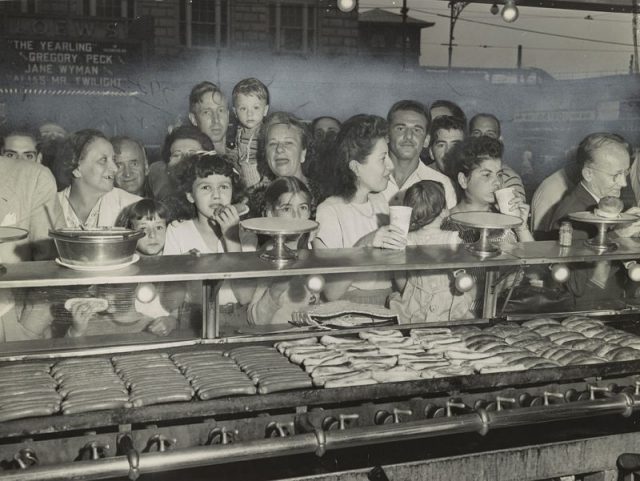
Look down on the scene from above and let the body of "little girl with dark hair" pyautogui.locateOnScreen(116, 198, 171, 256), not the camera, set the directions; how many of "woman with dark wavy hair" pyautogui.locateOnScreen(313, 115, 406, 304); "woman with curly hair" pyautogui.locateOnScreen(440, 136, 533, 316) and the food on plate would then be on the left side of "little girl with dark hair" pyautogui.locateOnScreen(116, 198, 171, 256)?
3

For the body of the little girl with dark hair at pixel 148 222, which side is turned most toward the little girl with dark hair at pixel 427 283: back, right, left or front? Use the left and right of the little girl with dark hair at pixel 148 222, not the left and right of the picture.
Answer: left

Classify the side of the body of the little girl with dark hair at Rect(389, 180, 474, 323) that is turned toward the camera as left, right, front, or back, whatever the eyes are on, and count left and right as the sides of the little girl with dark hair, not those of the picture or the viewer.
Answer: back

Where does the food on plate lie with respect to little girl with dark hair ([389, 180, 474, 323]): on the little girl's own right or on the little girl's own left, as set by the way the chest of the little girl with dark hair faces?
on the little girl's own right

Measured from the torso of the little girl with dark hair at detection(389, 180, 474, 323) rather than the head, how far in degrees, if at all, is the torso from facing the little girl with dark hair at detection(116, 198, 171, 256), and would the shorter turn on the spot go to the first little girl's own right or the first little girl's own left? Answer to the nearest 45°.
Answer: approximately 90° to the first little girl's own left

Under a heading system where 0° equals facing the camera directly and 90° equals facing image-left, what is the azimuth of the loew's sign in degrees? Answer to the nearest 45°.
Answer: approximately 0°

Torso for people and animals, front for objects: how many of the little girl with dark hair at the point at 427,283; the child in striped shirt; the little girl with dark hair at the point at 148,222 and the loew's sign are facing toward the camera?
3

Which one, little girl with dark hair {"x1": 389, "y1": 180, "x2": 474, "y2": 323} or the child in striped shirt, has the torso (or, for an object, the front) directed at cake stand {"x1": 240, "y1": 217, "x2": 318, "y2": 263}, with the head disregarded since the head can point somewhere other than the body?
the child in striped shirt

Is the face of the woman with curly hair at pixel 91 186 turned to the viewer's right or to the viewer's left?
to the viewer's right

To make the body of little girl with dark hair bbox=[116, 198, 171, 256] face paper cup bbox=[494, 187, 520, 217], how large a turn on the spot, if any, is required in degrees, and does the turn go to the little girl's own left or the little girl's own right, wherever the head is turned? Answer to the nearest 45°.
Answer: approximately 90° to the little girl's own left

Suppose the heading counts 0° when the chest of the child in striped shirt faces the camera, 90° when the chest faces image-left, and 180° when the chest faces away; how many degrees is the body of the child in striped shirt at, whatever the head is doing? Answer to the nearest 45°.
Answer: approximately 0°
